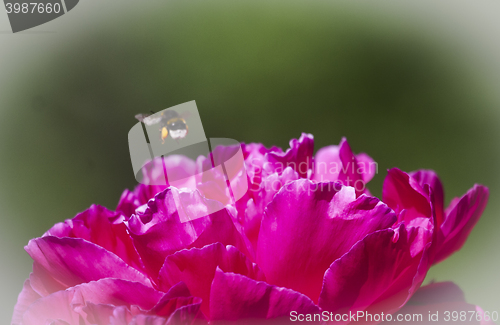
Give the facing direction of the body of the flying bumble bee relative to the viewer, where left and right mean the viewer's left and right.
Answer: facing away from the viewer and to the left of the viewer
